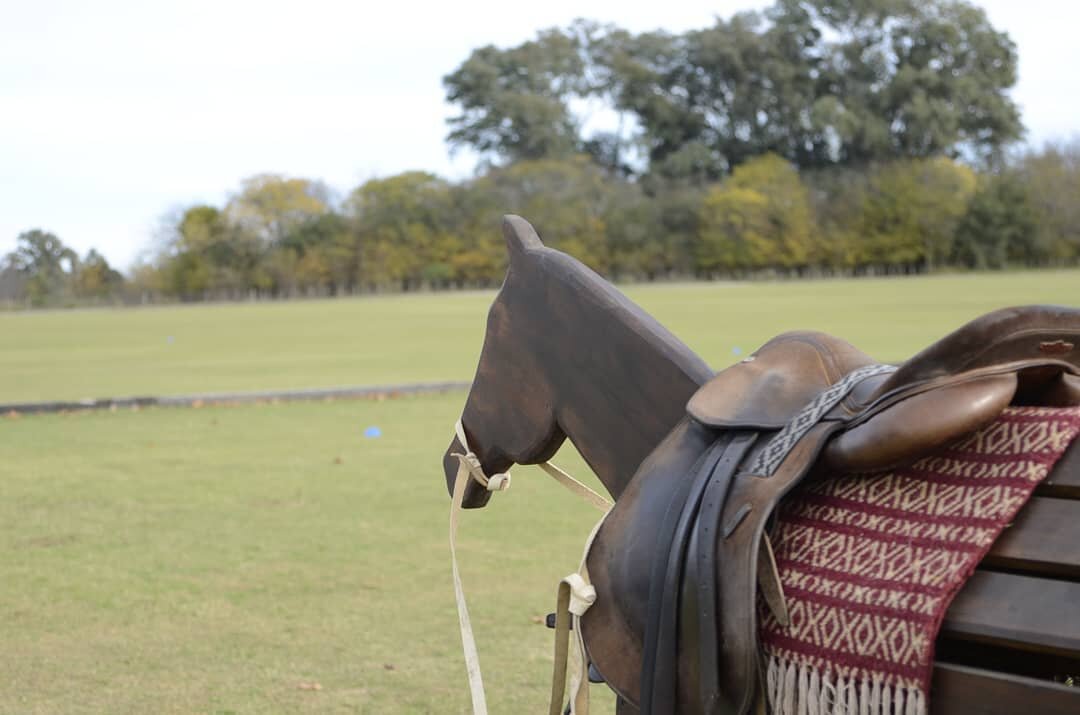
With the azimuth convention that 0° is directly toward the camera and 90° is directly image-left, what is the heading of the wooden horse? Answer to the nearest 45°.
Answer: approximately 90°
